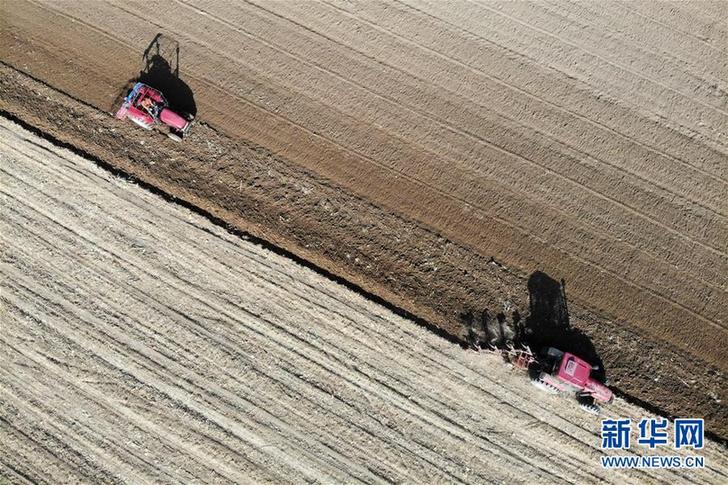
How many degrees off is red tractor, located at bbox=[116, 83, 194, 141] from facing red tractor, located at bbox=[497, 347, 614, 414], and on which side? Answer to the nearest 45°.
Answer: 0° — it already faces it

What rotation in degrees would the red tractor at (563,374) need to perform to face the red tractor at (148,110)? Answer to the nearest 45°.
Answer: approximately 135° to its right

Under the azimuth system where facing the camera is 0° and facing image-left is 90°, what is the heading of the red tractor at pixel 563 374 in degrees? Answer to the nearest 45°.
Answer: approximately 315°

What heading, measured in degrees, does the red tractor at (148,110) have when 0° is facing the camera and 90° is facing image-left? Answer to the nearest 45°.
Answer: approximately 315°
